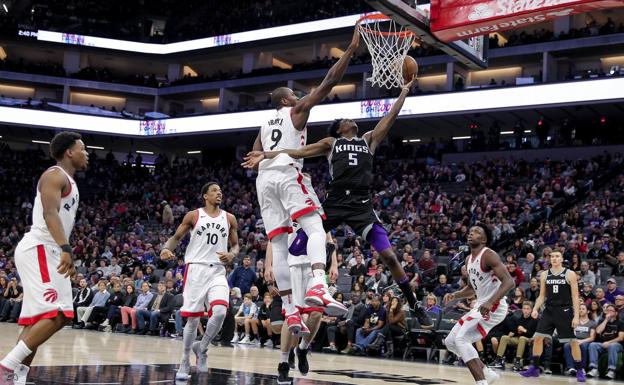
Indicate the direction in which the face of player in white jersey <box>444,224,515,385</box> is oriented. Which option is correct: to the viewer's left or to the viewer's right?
to the viewer's left

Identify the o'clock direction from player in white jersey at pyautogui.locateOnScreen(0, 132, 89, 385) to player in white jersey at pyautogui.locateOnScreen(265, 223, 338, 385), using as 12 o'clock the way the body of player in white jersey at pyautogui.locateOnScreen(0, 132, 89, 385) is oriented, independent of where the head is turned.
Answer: player in white jersey at pyautogui.locateOnScreen(265, 223, 338, 385) is roughly at 11 o'clock from player in white jersey at pyautogui.locateOnScreen(0, 132, 89, 385).

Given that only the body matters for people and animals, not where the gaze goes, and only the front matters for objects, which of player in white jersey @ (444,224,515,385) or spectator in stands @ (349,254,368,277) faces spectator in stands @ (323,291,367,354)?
spectator in stands @ (349,254,368,277)

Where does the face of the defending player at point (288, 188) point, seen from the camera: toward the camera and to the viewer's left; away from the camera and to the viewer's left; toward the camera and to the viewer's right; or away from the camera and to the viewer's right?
away from the camera and to the viewer's right

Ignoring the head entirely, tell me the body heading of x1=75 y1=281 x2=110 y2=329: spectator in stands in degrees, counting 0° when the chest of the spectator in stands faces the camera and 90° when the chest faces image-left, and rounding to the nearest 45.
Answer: approximately 45°

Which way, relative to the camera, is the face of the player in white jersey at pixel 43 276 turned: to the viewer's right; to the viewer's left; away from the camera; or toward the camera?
to the viewer's right

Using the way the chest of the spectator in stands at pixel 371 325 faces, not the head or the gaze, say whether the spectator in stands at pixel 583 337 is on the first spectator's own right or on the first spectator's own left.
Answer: on the first spectator's own left

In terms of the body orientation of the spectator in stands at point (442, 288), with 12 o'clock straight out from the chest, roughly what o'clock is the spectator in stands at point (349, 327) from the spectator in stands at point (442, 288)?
the spectator in stands at point (349, 327) is roughly at 2 o'clock from the spectator in stands at point (442, 288).

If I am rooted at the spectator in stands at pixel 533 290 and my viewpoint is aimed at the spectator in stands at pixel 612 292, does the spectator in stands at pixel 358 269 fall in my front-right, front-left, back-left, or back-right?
back-left

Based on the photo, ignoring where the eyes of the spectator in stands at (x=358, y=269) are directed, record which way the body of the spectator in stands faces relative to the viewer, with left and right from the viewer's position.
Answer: facing the viewer

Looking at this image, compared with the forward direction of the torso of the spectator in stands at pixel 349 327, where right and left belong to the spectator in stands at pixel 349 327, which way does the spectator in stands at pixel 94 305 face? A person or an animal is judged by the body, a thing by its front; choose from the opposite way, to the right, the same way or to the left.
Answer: the same way

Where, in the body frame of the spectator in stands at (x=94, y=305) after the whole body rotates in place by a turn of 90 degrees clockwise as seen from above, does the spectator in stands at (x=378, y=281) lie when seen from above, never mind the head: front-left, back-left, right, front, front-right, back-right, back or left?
back

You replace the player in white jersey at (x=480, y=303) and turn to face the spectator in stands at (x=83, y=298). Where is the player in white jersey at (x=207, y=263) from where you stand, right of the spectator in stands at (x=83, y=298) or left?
left

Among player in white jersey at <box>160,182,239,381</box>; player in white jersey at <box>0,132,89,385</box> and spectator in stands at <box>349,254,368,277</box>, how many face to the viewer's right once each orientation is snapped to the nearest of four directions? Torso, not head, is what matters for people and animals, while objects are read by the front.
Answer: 1

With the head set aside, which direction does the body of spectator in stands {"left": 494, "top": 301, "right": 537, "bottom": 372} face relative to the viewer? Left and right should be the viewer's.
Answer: facing the viewer and to the left of the viewer

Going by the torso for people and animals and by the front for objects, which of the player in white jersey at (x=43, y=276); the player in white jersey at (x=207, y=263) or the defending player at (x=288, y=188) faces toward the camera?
the player in white jersey at (x=207, y=263)

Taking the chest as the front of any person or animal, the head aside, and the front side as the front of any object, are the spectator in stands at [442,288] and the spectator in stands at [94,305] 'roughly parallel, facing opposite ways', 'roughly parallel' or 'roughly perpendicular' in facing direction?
roughly parallel

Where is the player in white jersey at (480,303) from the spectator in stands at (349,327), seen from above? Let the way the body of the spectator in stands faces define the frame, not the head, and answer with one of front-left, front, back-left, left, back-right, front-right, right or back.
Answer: front-left
